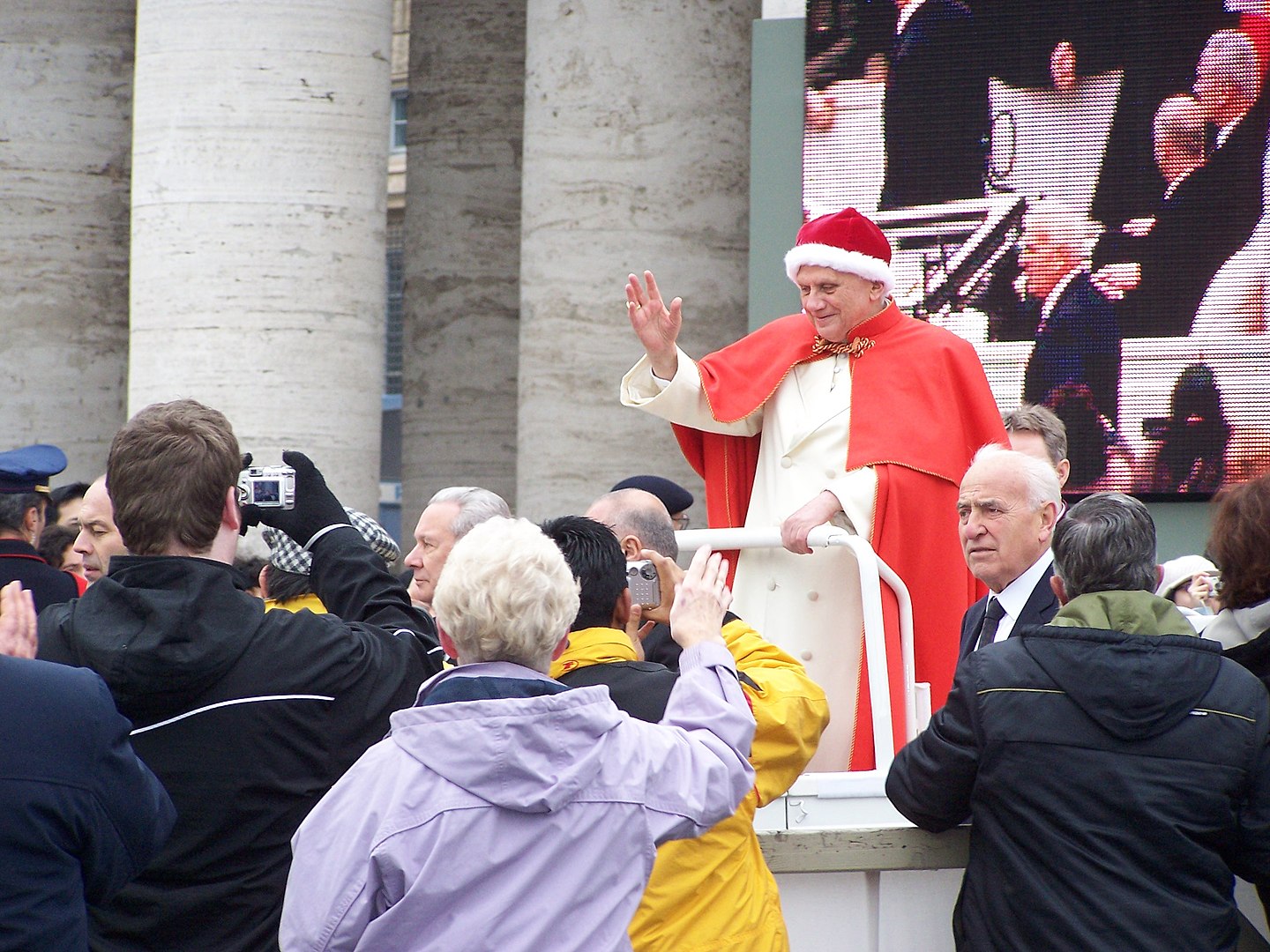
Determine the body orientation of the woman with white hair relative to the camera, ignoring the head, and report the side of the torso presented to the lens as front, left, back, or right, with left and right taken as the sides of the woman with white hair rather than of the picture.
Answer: back

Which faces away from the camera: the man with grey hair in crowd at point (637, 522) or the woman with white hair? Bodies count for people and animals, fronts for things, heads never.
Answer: the woman with white hair

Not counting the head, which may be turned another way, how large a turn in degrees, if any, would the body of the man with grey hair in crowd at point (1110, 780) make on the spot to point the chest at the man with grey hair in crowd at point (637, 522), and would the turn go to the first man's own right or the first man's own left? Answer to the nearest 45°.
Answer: approximately 45° to the first man's own left

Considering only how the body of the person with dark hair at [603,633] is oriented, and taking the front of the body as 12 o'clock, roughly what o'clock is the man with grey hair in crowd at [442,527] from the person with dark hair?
The man with grey hair in crowd is roughly at 10 o'clock from the person with dark hair.

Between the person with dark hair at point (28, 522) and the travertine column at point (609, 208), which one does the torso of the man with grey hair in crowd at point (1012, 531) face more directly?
the person with dark hair

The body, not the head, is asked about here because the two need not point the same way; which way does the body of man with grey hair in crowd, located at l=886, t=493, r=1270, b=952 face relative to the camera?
away from the camera

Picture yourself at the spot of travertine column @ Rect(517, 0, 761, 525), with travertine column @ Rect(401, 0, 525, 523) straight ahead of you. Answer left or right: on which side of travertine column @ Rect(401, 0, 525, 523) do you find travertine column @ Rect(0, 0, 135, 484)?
left

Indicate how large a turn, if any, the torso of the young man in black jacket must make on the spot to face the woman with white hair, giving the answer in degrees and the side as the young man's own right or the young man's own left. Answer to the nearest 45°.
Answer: approximately 90° to the young man's own right
